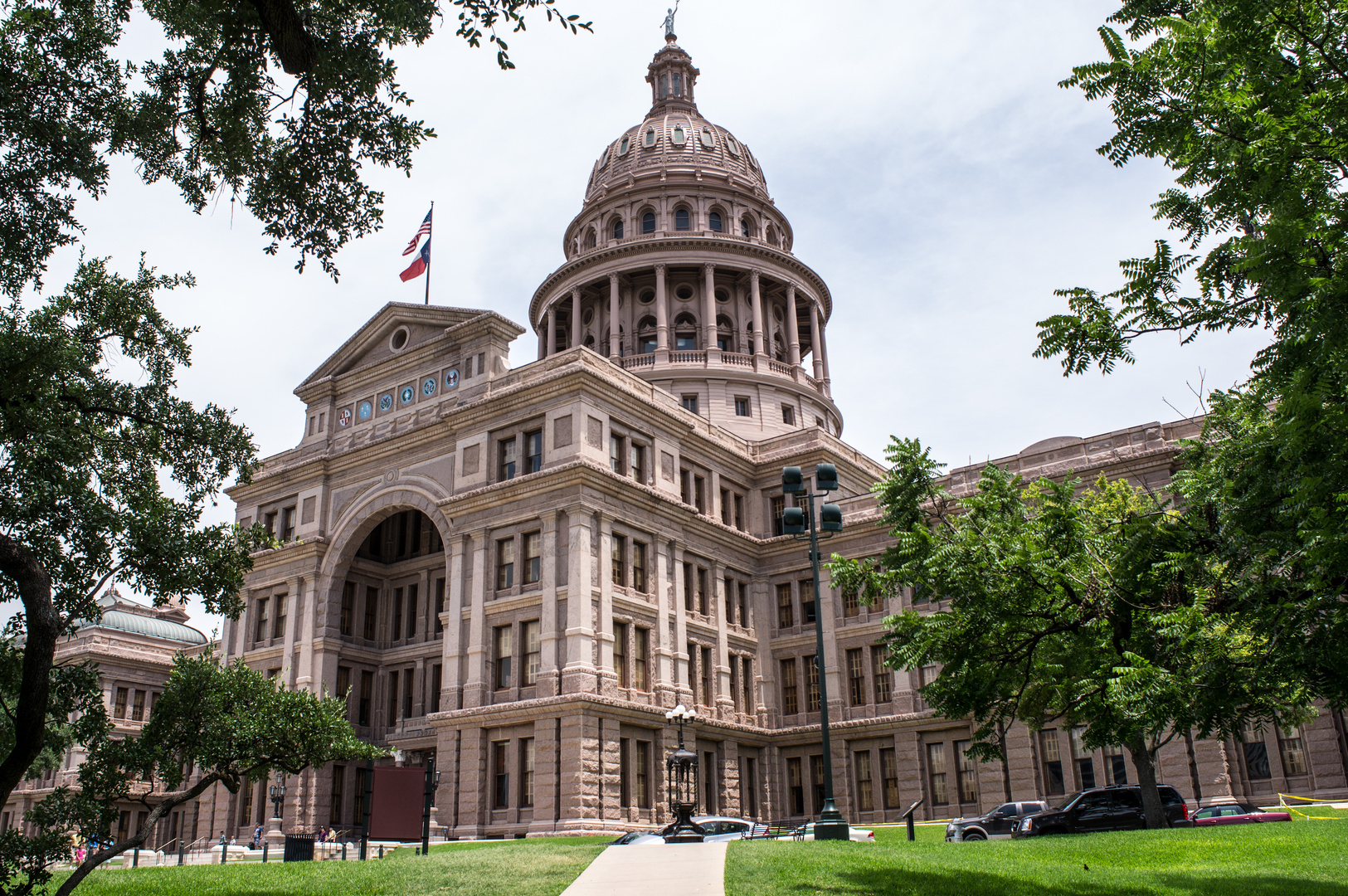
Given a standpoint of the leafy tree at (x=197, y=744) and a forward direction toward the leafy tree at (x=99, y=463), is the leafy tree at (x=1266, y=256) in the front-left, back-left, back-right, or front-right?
front-left

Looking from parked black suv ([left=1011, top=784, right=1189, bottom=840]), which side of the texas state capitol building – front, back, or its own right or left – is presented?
left

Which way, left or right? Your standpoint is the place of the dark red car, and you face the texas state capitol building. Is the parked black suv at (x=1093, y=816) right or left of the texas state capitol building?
left

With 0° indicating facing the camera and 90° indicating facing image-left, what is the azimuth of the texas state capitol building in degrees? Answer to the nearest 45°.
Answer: approximately 45°

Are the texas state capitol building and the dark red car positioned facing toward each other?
no

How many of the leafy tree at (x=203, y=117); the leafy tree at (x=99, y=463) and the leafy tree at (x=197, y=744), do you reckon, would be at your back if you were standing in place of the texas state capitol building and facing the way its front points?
0

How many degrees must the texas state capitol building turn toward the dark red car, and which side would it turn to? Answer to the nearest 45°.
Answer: approximately 90° to its left

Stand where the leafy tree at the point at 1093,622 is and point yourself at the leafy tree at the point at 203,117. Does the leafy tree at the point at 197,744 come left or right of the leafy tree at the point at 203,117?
right

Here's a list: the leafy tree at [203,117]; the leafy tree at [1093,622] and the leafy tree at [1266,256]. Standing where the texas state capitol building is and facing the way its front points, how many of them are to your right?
0

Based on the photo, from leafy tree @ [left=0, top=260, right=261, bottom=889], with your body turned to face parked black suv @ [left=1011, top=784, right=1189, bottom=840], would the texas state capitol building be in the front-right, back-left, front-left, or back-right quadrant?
front-left

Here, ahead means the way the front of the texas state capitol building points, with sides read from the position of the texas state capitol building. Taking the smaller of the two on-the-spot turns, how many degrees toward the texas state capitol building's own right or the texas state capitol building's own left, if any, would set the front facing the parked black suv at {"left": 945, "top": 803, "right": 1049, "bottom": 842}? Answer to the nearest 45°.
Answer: approximately 90° to the texas state capitol building's own left

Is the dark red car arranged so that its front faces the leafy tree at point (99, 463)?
no

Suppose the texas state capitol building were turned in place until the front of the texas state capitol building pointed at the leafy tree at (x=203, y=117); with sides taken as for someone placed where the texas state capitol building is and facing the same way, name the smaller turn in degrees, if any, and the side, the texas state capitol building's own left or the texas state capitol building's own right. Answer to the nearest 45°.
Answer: approximately 45° to the texas state capitol building's own left
